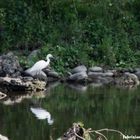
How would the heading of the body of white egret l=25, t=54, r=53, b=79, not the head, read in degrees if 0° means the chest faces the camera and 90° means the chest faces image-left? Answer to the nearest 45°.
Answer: approximately 270°

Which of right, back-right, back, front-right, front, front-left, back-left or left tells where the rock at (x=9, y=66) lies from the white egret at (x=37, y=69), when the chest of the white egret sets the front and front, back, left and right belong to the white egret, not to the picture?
back

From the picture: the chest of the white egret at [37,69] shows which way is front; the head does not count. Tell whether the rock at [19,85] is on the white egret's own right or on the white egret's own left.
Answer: on the white egret's own right
